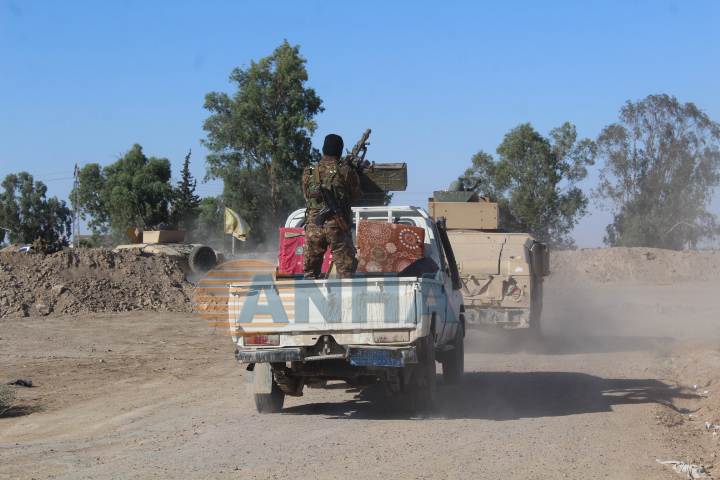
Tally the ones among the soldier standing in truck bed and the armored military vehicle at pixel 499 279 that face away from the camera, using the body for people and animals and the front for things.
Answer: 2

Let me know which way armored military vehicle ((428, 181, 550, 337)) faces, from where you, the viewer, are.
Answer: facing away from the viewer

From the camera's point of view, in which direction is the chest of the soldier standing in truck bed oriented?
away from the camera

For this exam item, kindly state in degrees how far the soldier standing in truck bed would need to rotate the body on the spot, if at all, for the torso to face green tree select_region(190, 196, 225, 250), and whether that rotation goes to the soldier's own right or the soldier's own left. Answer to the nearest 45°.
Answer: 0° — they already face it

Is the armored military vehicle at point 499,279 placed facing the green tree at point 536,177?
yes

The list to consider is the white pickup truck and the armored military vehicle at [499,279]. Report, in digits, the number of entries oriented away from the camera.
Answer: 2

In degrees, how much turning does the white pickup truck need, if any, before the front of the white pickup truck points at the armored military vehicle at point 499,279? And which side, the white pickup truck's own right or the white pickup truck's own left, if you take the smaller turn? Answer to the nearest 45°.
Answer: approximately 45° to the white pickup truck's own right

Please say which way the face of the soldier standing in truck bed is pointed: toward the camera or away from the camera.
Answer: away from the camera

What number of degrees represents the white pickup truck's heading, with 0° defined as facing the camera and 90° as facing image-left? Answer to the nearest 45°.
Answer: approximately 180°
